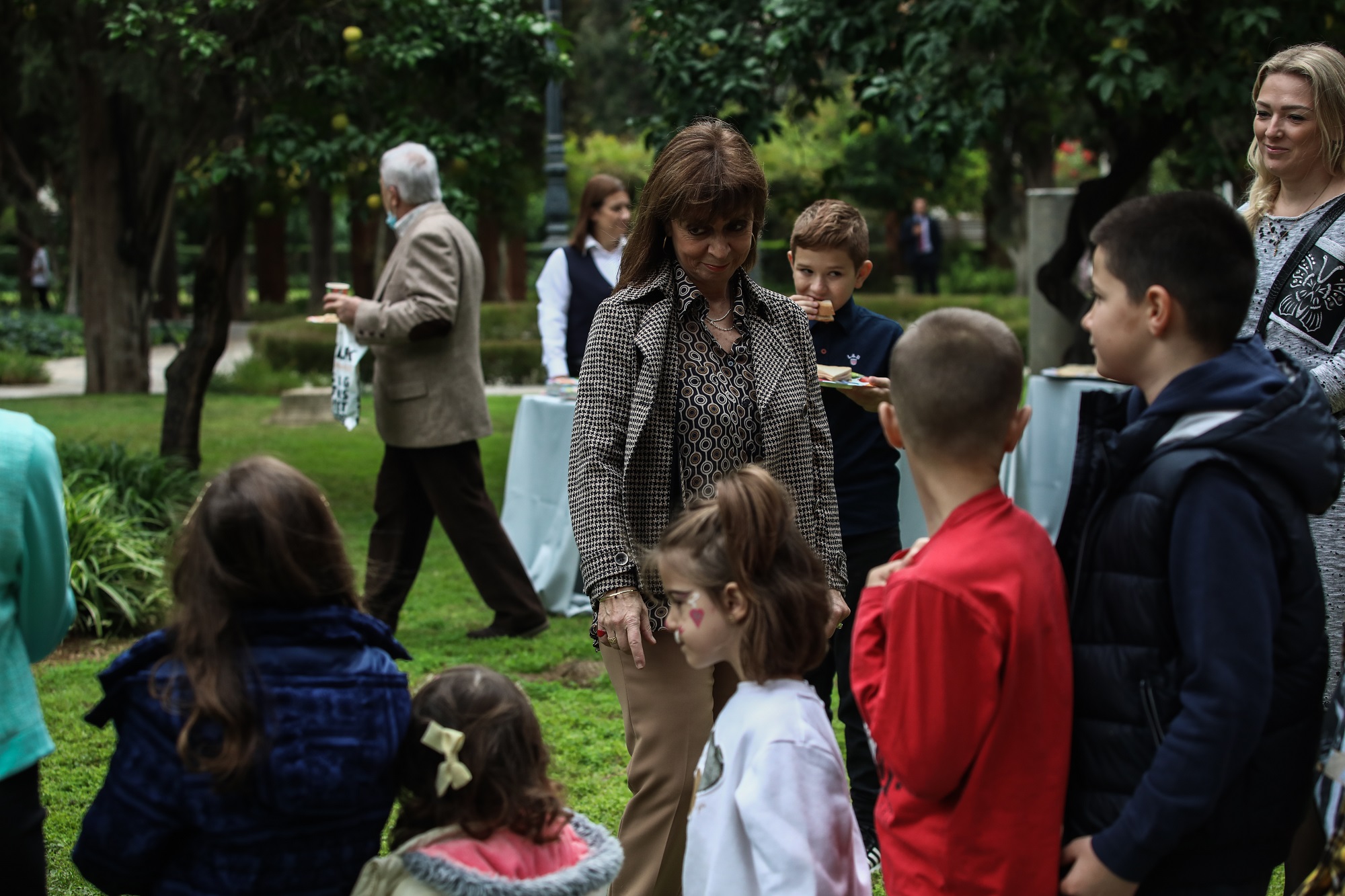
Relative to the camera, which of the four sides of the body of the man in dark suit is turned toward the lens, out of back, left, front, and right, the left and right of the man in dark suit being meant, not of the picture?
front

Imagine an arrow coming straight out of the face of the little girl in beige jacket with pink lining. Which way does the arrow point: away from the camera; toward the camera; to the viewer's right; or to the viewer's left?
away from the camera

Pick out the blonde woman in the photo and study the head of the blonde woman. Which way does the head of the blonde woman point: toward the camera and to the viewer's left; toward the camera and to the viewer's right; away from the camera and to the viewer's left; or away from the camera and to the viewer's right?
toward the camera and to the viewer's left

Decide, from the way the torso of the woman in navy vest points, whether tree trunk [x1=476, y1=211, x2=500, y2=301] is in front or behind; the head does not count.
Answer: behind

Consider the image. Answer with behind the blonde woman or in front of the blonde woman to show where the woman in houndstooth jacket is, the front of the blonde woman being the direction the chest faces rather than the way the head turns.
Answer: in front

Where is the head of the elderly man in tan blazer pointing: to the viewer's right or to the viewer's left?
to the viewer's left

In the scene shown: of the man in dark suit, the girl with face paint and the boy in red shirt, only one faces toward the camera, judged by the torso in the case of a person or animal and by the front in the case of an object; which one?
the man in dark suit

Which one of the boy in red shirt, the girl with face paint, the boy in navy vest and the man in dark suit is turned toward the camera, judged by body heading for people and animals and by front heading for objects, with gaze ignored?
the man in dark suit

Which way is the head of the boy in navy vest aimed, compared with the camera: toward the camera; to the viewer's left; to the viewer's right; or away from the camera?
to the viewer's left

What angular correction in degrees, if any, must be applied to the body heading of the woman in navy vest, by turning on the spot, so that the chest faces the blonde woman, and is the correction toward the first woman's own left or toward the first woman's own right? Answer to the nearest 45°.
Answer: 0° — they already face them

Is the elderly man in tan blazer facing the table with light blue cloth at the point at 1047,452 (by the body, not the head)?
no

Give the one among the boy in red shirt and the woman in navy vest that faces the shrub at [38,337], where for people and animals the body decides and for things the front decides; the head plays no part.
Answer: the boy in red shirt

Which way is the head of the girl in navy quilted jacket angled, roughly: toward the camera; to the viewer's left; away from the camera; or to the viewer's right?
away from the camera

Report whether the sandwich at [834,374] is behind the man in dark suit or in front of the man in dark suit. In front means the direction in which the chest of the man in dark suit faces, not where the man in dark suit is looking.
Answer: in front

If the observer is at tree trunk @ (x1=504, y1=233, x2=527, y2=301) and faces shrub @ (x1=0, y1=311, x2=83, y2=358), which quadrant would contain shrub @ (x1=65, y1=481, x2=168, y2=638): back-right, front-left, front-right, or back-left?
front-left

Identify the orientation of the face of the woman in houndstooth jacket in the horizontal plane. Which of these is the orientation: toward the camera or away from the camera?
toward the camera

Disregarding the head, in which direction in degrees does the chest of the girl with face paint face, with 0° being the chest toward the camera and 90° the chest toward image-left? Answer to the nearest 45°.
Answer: approximately 90°

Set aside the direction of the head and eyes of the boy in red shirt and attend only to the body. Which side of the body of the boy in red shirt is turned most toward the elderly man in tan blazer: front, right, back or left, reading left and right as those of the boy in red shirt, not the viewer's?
front

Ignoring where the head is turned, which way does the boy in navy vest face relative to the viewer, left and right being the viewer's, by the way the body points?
facing to the left of the viewer
